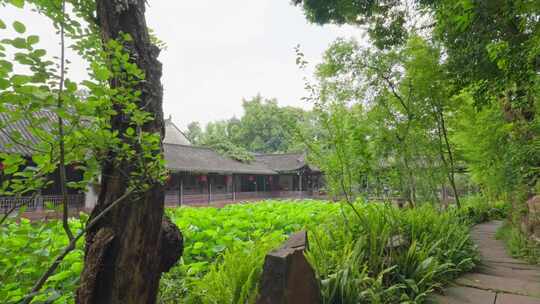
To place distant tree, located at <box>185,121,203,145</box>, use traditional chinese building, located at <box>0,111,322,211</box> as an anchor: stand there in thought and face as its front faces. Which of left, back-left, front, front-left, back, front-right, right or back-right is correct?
back-left

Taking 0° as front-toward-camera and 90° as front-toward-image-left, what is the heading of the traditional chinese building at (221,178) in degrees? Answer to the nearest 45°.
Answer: approximately 315°

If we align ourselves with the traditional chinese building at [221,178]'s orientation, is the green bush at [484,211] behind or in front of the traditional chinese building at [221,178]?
in front

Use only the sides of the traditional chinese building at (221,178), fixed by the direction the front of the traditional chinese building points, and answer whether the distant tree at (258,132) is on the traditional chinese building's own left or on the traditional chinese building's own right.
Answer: on the traditional chinese building's own left

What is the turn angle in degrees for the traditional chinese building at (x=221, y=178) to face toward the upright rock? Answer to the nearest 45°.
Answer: approximately 45° to its right

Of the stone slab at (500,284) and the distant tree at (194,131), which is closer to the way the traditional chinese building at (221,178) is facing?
the stone slab

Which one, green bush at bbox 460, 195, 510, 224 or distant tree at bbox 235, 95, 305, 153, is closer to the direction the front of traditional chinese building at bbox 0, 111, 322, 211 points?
the green bush

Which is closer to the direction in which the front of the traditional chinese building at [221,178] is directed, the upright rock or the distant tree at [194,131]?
the upright rock
